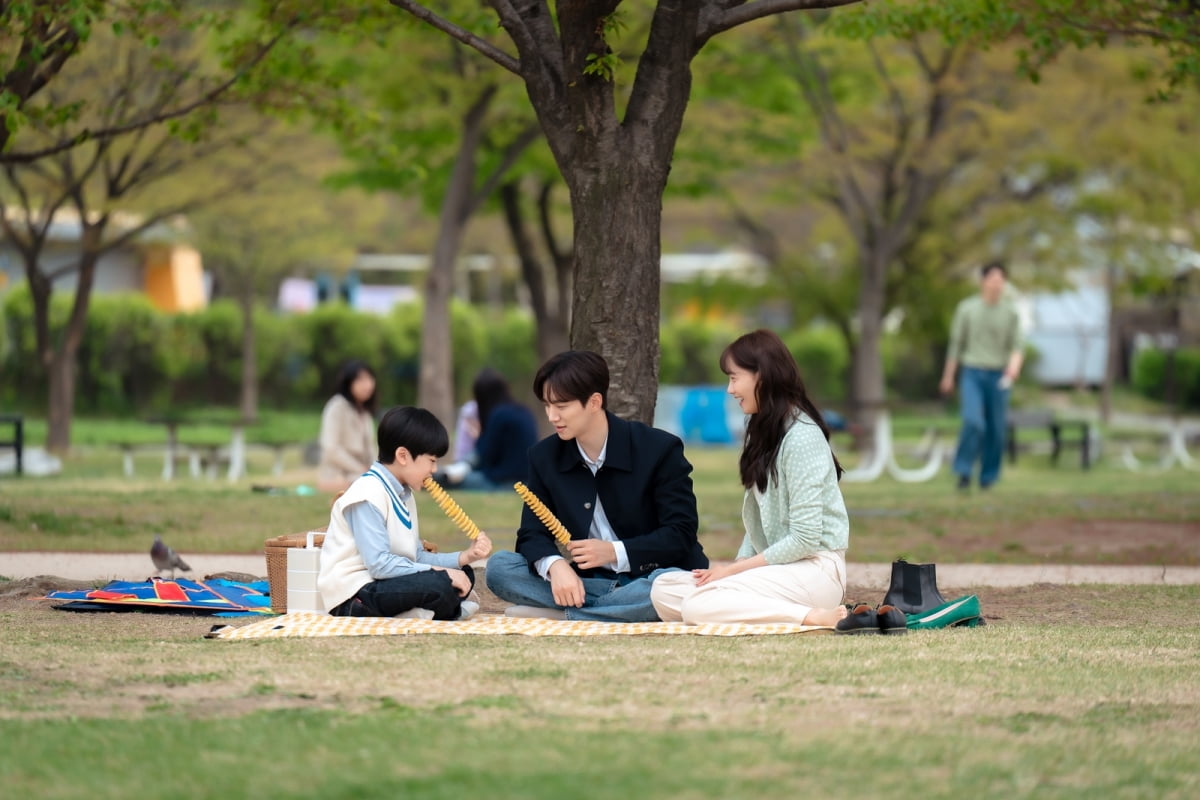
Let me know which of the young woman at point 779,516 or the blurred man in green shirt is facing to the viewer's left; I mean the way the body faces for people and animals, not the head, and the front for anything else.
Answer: the young woman

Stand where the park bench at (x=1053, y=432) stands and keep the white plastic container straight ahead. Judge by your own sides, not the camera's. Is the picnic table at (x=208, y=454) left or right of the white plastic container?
right

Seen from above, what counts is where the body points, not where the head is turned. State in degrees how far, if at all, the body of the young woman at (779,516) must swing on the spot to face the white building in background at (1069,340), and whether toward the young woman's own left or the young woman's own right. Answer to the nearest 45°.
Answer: approximately 90° to the young woman's own right

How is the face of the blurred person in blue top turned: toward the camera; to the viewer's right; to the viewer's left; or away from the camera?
away from the camera

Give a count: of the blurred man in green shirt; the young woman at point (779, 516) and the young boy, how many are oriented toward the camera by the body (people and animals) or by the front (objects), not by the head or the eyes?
1

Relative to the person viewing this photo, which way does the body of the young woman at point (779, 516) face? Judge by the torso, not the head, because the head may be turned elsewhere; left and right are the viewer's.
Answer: facing to the left of the viewer

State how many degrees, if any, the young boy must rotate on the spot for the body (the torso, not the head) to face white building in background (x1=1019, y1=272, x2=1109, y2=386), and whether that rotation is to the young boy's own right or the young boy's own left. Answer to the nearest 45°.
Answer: approximately 45° to the young boy's own left

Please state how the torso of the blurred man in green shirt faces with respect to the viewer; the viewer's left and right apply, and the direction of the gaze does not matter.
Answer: facing the viewer

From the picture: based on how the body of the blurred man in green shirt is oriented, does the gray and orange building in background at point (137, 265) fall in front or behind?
behind

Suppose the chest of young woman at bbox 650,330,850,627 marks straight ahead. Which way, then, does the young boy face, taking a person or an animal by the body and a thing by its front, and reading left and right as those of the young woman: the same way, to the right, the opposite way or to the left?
the opposite way

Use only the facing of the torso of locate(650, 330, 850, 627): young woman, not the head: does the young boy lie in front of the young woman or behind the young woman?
in front

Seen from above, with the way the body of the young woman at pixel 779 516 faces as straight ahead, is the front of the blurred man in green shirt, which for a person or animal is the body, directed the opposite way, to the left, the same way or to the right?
to the left

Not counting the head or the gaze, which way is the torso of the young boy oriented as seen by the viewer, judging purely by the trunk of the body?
to the viewer's right

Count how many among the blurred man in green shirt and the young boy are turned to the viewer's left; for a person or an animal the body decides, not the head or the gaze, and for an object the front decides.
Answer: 0

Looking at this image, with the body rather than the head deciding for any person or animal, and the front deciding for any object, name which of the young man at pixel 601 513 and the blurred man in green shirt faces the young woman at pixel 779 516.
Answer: the blurred man in green shirt

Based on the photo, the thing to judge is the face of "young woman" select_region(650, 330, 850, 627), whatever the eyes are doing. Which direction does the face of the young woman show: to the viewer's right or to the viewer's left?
to the viewer's left
